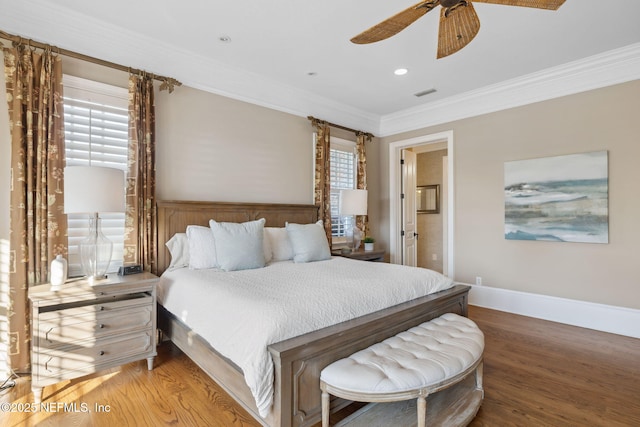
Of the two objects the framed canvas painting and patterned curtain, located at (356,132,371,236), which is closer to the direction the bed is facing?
the framed canvas painting

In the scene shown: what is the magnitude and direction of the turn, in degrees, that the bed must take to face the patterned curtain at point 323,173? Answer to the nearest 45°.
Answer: approximately 135° to its left

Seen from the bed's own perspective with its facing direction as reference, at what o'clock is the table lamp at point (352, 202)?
The table lamp is roughly at 8 o'clock from the bed.

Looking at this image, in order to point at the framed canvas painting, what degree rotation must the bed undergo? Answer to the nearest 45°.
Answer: approximately 90° to its left

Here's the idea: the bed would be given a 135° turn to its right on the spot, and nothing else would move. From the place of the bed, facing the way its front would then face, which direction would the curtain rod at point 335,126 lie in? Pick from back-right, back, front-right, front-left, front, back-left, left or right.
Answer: right

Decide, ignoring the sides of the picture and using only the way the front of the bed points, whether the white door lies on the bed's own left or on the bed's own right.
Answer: on the bed's own left
